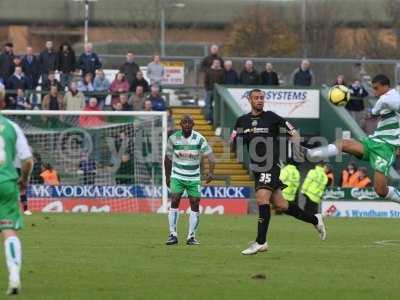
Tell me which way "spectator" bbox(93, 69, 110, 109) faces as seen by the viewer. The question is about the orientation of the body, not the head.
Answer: toward the camera

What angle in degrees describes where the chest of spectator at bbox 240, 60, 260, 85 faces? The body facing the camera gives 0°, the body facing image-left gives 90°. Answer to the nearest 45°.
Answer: approximately 0°

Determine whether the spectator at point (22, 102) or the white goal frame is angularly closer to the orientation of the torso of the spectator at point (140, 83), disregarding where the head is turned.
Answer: the white goal frame

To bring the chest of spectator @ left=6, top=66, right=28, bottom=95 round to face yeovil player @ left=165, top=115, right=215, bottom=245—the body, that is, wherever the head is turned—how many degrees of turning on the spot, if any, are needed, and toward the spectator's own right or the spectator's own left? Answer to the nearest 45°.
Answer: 0° — they already face them

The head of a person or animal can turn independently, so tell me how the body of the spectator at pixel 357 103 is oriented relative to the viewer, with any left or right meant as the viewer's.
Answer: facing the viewer

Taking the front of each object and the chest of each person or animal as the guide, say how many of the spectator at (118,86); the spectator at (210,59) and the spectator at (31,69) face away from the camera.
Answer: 0

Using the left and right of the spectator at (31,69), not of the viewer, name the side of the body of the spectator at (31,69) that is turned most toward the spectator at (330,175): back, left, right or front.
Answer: left

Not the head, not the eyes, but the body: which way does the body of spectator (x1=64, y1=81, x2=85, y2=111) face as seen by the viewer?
toward the camera
